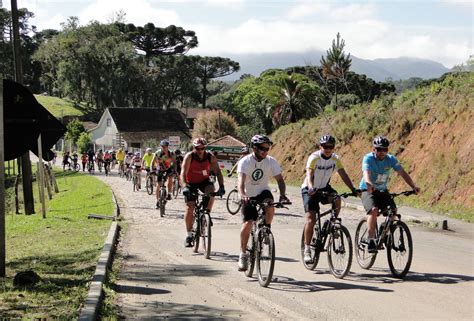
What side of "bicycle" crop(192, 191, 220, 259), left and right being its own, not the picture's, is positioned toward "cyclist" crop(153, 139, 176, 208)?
back

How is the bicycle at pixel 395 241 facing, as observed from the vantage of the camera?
facing the viewer and to the right of the viewer

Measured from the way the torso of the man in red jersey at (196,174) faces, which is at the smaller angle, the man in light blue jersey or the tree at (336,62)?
the man in light blue jersey

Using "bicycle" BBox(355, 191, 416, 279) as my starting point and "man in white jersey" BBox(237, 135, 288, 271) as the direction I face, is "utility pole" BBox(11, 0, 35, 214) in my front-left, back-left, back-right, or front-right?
front-right

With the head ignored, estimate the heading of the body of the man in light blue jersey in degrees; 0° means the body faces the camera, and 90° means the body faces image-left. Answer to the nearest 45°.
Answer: approximately 315°

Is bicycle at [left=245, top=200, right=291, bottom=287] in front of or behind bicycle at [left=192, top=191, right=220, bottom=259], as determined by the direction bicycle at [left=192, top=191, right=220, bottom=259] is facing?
in front

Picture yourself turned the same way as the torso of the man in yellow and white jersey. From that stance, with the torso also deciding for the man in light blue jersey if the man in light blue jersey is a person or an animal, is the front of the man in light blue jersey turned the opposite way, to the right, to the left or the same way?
the same way

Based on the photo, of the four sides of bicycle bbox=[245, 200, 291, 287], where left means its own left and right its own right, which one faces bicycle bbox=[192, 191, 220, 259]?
back

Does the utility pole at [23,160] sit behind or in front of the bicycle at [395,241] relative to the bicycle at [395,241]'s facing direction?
behind

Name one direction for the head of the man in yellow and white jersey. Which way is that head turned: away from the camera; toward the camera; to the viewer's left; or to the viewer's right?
toward the camera

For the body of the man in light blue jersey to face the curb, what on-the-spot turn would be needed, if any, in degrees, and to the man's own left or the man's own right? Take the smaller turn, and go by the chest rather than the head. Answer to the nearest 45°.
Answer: approximately 90° to the man's own right

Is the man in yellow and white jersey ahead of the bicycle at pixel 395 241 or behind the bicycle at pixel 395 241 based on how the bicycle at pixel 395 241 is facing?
behind

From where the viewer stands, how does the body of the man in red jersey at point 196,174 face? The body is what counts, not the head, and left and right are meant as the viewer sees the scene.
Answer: facing the viewer

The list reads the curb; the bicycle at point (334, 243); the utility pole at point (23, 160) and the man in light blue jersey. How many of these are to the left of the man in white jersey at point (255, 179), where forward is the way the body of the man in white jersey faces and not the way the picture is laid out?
2

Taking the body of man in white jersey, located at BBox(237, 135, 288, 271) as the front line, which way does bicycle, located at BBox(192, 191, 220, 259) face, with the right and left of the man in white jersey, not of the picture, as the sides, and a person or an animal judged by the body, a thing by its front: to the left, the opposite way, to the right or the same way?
the same way

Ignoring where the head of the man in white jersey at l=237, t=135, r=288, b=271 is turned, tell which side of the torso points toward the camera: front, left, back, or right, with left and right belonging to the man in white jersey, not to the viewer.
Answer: front
